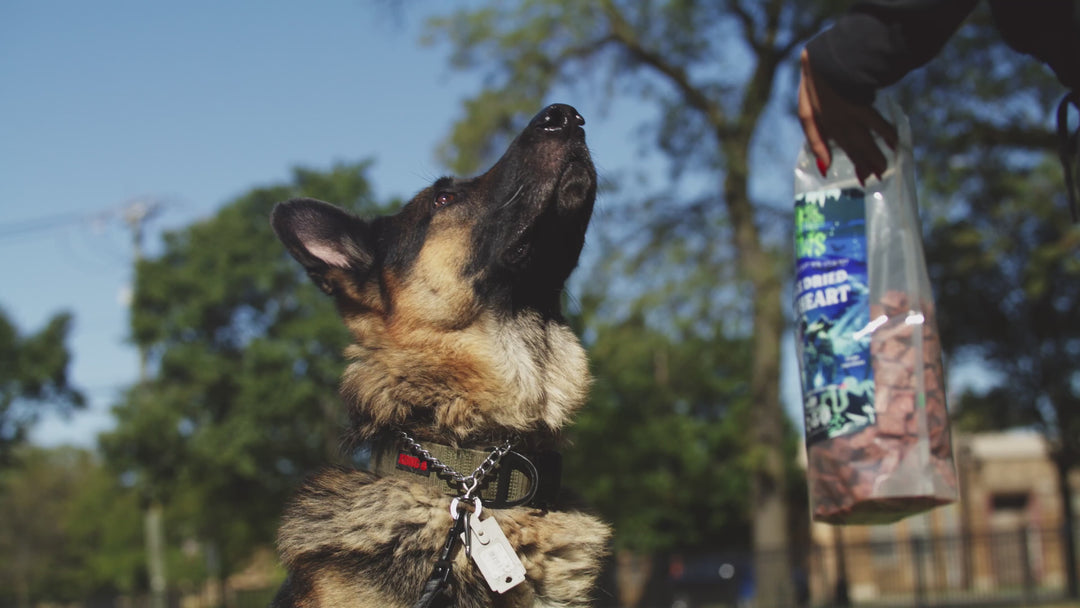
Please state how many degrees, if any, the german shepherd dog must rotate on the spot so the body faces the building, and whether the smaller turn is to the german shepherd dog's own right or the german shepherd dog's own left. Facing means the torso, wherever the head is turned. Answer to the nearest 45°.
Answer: approximately 90° to the german shepherd dog's own left

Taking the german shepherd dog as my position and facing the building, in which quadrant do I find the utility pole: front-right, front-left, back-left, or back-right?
front-left

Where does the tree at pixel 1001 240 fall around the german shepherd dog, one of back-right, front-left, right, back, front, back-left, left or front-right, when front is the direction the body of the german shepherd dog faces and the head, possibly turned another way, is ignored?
left

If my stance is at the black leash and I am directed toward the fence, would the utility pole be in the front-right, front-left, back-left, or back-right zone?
front-left

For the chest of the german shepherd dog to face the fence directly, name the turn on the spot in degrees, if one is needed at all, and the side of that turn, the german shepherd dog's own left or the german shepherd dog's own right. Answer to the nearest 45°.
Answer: approximately 90° to the german shepherd dog's own left

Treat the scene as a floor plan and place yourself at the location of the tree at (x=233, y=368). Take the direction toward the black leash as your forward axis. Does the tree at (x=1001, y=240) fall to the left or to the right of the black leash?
left

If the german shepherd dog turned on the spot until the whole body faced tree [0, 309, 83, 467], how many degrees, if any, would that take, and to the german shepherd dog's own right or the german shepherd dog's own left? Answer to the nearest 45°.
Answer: approximately 180°

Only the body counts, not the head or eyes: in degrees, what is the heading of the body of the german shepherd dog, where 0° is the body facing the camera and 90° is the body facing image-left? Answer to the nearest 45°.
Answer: approximately 315°
